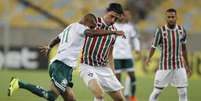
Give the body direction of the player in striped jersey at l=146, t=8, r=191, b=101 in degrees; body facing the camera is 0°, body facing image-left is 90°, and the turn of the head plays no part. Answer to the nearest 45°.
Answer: approximately 0°

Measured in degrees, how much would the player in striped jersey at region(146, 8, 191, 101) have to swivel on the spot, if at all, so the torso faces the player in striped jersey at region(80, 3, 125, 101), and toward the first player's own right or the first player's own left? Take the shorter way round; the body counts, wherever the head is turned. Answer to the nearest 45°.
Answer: approximately 45° to the first player's own right

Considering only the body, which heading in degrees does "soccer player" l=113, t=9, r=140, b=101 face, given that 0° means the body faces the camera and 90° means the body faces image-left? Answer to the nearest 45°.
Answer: approximately 45°

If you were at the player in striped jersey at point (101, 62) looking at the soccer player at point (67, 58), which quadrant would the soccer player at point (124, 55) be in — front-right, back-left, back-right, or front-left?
back-right

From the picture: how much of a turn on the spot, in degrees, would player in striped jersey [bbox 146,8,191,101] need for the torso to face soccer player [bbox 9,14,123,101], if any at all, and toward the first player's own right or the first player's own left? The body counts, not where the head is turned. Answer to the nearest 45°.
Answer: approximately 45° to the first player's own right
